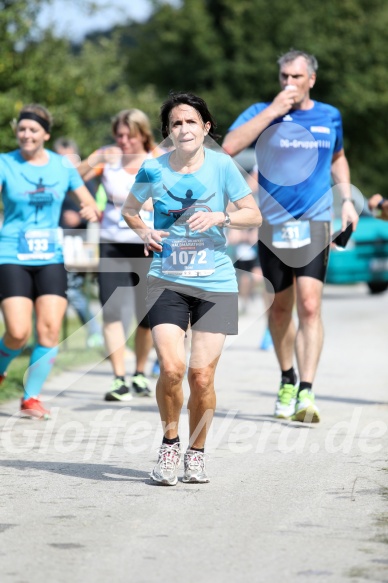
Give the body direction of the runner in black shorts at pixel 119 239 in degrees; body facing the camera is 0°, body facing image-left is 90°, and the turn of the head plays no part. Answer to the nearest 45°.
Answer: approximately 0°

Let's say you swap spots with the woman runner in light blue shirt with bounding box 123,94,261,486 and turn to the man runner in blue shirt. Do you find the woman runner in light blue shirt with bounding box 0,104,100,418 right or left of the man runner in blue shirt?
left

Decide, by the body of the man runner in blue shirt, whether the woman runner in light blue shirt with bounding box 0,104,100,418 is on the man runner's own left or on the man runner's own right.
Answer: on the man runner's own right

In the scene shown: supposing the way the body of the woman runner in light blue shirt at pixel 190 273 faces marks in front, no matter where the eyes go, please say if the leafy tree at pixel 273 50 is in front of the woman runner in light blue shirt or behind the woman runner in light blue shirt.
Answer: behind

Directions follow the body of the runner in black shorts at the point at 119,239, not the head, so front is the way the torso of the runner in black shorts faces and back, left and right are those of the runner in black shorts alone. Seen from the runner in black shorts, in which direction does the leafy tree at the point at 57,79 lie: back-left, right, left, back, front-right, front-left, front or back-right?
back

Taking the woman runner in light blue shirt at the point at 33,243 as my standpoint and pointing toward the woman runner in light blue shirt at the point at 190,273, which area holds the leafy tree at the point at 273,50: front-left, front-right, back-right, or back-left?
back-left

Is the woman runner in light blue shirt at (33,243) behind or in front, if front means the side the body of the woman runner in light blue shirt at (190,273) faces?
behind

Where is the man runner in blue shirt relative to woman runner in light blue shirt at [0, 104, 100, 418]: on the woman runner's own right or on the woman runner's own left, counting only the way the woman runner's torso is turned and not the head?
on the woman runner's own left

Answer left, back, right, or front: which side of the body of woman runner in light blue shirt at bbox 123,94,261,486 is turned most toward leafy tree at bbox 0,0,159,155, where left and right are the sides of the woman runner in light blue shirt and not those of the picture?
back
